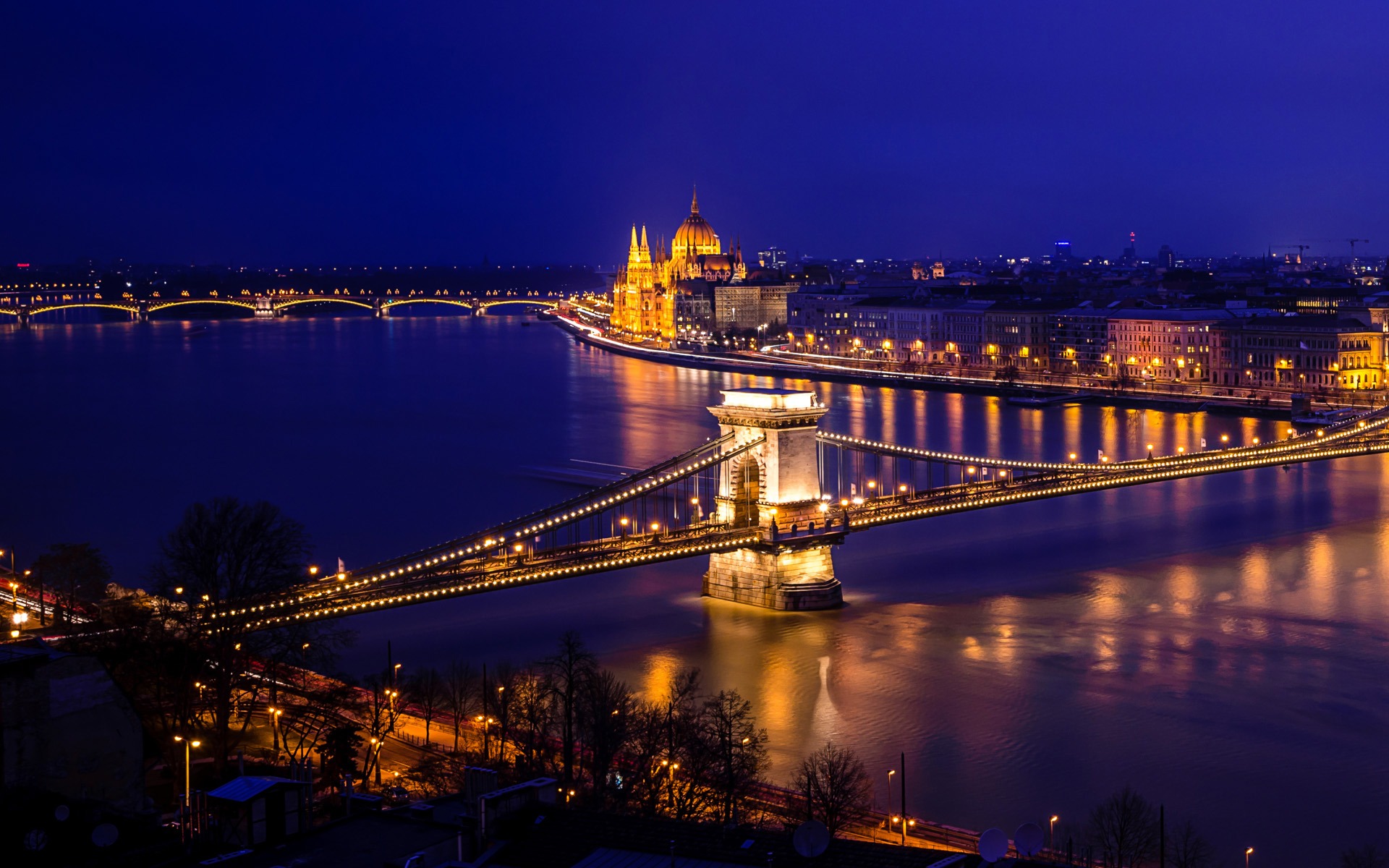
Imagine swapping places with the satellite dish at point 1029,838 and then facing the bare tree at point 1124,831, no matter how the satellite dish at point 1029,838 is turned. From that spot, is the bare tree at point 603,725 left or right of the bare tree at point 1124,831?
left

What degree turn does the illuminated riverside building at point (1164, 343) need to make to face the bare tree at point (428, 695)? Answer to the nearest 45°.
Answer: approximately 45° to its left

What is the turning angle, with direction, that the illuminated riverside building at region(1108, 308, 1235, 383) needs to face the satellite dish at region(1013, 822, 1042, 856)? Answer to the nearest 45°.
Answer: approximately 45° to its left

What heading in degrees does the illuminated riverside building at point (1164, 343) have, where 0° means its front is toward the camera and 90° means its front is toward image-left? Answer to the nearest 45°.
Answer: approximately 45°

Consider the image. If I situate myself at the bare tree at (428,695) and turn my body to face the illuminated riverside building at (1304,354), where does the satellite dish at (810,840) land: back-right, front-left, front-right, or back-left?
back-right

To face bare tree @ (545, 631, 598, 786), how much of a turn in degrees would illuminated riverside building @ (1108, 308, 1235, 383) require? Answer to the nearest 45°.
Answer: approximately 45° to its left

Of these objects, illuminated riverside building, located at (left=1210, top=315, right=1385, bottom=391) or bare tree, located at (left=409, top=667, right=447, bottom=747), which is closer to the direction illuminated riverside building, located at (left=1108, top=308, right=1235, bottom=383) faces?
the bare tree
